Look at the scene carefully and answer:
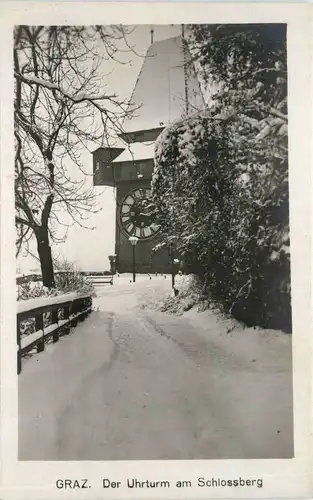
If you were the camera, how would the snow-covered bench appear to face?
facing the viewer
